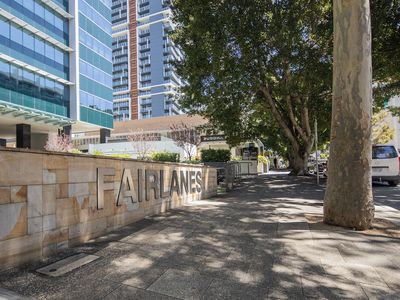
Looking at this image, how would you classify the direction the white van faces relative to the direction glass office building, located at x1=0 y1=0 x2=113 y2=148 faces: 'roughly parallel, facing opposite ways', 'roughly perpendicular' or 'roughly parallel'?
roughly perpendicular

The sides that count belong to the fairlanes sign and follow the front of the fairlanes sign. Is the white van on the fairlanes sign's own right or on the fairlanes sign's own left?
on the fairlanes sign's own left

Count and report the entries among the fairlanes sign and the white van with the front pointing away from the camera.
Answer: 1

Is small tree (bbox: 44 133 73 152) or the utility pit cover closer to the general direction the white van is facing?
the small tree

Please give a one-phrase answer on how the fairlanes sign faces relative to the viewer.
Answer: facing the viewer and to the right of the viewer

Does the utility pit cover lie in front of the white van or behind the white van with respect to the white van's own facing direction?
behind

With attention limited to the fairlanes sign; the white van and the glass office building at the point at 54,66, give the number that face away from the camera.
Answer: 1

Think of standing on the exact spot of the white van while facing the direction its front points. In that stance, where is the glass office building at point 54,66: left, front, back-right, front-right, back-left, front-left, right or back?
left

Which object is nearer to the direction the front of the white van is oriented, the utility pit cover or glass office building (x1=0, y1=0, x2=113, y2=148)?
the glass office building

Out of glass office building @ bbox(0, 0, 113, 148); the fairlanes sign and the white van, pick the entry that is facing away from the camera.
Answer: the white van

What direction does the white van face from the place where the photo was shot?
facing away from the viewer

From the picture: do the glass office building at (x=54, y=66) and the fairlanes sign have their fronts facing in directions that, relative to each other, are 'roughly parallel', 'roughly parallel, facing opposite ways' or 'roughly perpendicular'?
roughly parallel

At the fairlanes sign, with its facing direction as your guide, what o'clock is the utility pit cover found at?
The utility pit cover is roughly at 2 o'clock from the fairlanes sign.
